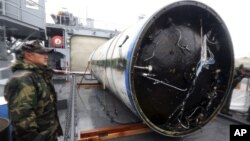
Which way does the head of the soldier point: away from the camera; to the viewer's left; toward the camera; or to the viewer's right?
to the viewer's right

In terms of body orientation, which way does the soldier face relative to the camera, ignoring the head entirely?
to the viewer's right

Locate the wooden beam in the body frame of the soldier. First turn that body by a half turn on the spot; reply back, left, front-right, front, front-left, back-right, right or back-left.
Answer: back

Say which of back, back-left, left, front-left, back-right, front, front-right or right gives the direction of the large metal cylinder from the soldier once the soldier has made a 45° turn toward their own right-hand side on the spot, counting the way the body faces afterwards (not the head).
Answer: front-left
